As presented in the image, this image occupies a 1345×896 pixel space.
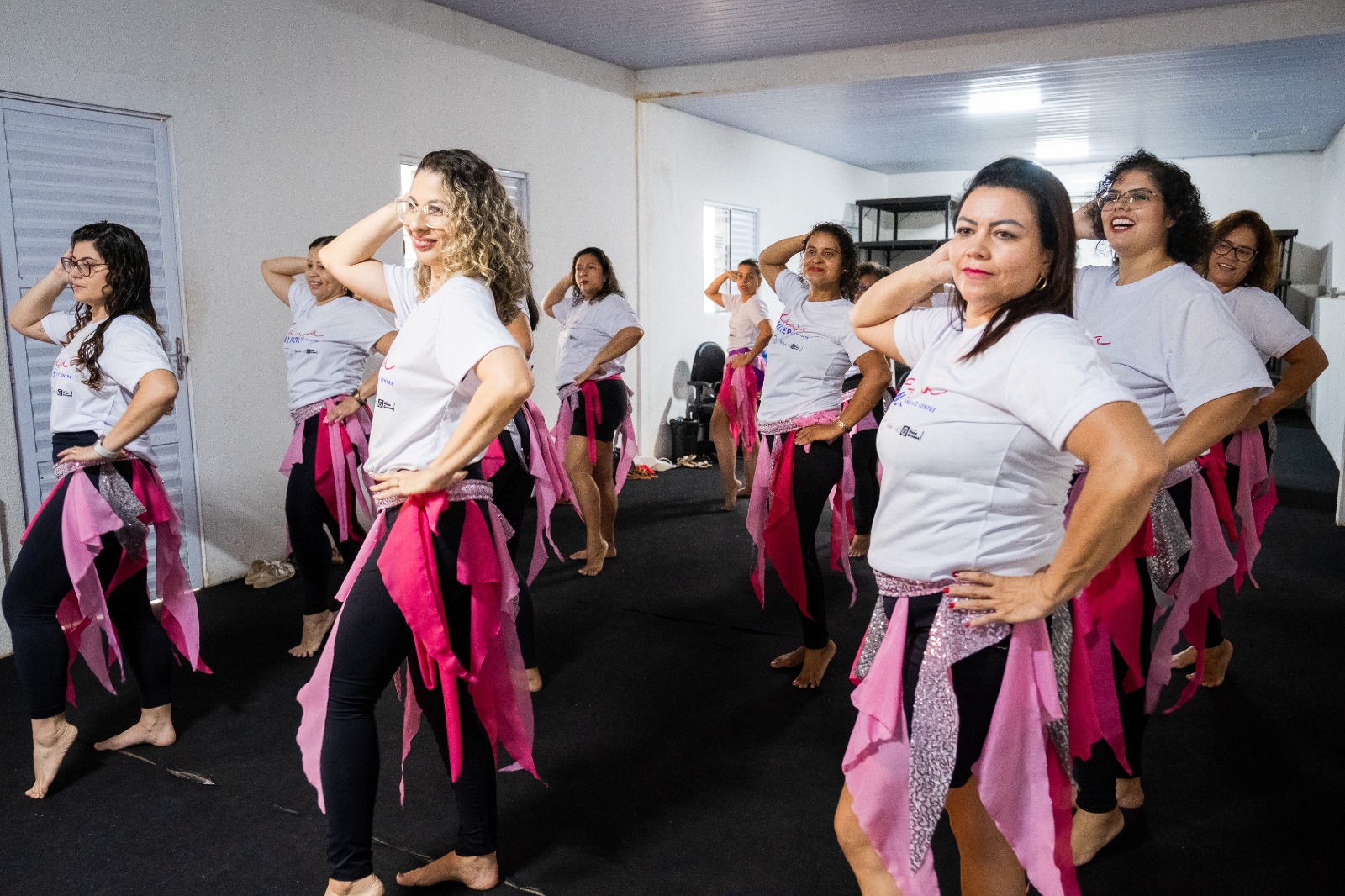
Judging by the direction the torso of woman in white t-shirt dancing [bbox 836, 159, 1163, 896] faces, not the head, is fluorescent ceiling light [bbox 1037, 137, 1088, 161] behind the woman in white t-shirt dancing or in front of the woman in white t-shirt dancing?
behind

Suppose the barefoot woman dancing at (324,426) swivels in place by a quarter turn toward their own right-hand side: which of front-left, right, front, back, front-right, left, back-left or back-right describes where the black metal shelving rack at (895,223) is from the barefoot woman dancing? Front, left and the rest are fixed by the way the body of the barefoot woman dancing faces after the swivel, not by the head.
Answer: right

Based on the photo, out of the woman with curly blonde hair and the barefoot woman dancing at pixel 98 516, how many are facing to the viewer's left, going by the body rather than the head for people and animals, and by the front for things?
2

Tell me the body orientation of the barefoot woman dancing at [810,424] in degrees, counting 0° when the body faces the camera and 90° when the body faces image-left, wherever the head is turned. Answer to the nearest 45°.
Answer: approximately 45°

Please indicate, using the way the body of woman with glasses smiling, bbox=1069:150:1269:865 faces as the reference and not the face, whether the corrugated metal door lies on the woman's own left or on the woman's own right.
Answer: on the woman's own right

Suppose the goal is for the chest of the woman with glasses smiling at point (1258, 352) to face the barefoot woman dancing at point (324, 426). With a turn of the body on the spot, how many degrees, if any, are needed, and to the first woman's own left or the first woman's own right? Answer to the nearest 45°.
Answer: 0° — they already face them

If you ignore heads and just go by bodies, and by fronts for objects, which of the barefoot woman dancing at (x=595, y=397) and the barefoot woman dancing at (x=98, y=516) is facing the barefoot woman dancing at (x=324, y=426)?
the barefoot woman dancing at (x=595, y=397)

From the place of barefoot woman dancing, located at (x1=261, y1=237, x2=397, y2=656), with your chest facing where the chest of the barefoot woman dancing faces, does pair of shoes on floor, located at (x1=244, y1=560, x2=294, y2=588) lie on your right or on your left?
on your right

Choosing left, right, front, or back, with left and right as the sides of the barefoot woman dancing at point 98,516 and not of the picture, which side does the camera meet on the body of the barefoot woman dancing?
left

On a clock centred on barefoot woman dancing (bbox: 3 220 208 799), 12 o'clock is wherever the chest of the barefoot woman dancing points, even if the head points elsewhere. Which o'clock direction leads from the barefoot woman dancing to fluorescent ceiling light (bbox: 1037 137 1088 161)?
The fluorescent ceiling light is roughly at 5 o'clock from the barefoot woman dancing.

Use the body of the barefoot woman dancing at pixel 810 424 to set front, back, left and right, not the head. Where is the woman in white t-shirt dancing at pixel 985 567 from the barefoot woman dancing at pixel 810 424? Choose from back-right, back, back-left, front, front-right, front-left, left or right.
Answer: front-left

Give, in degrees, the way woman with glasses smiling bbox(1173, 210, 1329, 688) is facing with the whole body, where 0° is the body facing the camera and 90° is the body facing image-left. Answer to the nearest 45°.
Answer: approximately 45°

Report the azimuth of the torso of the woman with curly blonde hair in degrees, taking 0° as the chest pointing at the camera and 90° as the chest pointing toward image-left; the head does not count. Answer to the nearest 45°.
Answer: approximately 90°

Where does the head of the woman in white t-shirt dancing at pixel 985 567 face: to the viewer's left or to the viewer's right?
to the viewer's left

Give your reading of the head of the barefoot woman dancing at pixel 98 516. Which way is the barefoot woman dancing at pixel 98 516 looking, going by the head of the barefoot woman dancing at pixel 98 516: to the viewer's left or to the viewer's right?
to the viewer's left
